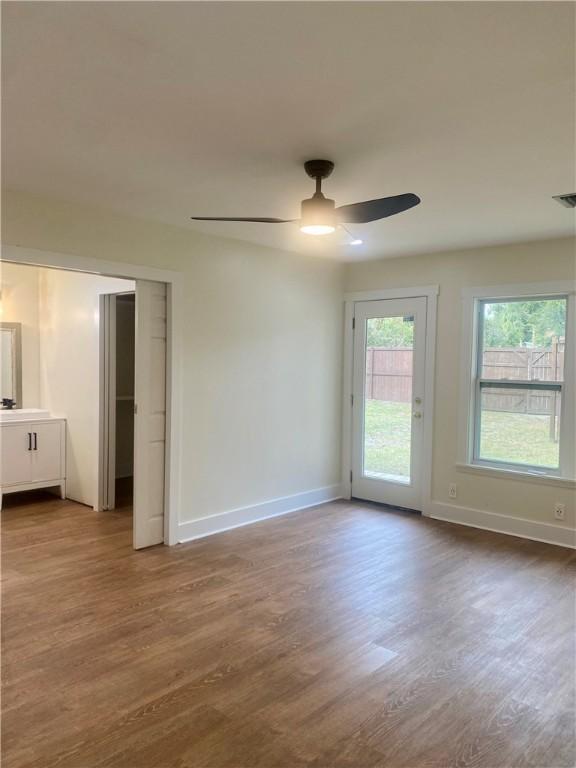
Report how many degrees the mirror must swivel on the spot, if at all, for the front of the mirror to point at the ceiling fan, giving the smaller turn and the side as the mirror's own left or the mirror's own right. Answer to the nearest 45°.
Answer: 0° — it already faces it

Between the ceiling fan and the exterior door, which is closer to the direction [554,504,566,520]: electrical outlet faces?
the ceiling fan

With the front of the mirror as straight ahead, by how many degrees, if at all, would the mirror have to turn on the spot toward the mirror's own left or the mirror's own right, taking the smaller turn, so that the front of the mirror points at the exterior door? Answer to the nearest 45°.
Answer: approximately 45° to the mirror's own left

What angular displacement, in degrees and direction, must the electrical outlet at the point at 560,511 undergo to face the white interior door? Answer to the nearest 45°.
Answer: approximately 45° to its right

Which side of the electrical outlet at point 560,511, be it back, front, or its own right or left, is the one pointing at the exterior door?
right

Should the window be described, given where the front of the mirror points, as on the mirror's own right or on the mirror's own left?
on the mirror's own left

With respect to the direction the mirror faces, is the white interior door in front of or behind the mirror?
in front

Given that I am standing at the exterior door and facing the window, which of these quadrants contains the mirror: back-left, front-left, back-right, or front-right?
back-right
